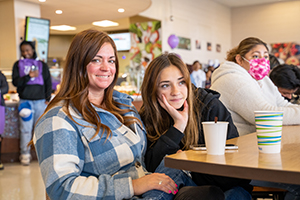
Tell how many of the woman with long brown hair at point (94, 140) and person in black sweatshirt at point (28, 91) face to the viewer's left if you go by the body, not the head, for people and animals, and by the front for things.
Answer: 0

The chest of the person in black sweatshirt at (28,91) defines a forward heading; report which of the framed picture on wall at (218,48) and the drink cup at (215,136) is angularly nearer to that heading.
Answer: the drink cup

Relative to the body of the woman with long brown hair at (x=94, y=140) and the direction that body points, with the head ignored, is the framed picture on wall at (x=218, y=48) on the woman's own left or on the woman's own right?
on the woman's own left

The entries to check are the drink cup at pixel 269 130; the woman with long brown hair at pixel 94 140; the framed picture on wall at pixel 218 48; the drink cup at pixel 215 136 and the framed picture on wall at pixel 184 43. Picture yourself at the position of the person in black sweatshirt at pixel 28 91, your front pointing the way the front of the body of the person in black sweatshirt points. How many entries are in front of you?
3

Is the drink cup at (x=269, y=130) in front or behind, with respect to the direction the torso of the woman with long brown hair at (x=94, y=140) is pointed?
in front

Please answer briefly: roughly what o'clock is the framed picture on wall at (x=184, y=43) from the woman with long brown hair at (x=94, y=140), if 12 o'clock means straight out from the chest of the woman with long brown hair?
The framed picture on wall is roughly at 8 o'clock from the woman with long brown hair.

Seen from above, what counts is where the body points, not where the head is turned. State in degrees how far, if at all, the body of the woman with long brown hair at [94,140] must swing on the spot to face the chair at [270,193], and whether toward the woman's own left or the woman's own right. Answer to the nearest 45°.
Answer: approximately 90° to the woman's own left

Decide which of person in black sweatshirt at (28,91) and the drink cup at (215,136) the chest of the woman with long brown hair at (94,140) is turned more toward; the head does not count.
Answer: the drink cup

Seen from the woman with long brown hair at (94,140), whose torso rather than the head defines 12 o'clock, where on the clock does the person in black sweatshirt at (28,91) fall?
The person in black sweatshirt is roughly at 7 o'clock from the woman with long brown hair.

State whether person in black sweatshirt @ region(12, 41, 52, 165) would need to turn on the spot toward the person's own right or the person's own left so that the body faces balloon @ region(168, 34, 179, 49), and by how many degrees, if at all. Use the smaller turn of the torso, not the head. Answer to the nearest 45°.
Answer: approximately 135° to the person's own left

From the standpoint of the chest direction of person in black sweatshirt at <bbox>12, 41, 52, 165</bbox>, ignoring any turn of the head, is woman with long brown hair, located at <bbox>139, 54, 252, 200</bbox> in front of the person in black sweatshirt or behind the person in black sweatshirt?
in front

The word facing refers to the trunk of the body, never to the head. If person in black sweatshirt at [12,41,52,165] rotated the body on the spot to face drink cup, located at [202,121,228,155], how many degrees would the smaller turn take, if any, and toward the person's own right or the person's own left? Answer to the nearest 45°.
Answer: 0° — they already face it

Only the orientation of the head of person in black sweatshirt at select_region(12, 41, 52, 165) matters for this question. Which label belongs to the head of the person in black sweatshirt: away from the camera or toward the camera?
toward the camera

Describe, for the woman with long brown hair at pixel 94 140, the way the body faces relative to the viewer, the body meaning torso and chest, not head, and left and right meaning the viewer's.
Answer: facing the viewer and to the right of the viewer

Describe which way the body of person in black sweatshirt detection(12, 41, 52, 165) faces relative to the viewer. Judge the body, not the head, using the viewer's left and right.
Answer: facing the viewer
